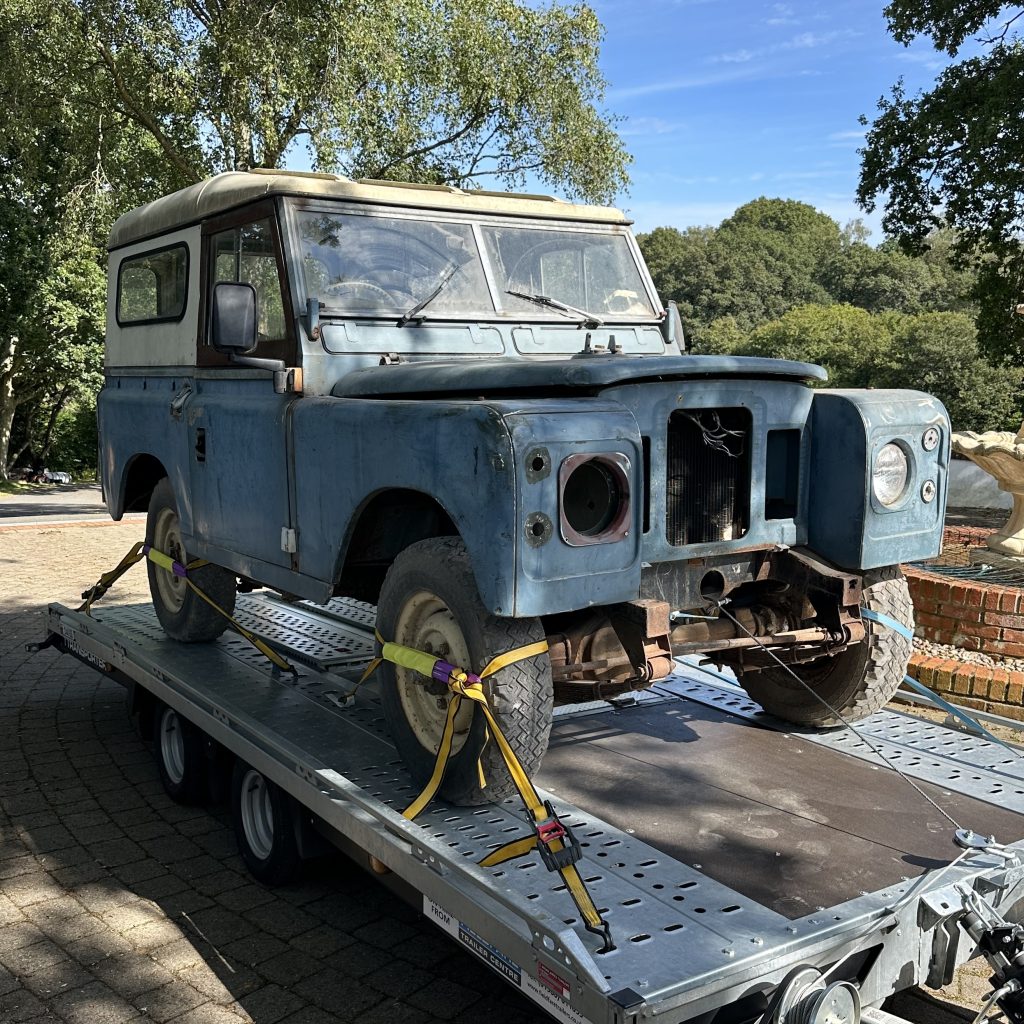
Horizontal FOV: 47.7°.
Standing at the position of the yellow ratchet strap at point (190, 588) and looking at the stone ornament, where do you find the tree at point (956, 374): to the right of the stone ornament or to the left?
left

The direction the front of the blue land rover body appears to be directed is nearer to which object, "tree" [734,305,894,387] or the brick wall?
the brick wall

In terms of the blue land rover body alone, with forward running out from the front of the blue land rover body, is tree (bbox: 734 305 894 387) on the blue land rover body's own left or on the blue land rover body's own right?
on the blue land rover body's own left

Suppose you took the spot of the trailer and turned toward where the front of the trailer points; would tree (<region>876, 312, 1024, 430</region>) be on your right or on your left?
on your left

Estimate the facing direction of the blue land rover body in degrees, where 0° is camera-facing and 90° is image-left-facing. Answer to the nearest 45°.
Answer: approximately 315°

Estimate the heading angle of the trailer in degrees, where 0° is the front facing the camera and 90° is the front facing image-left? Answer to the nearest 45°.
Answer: approximately 315°
